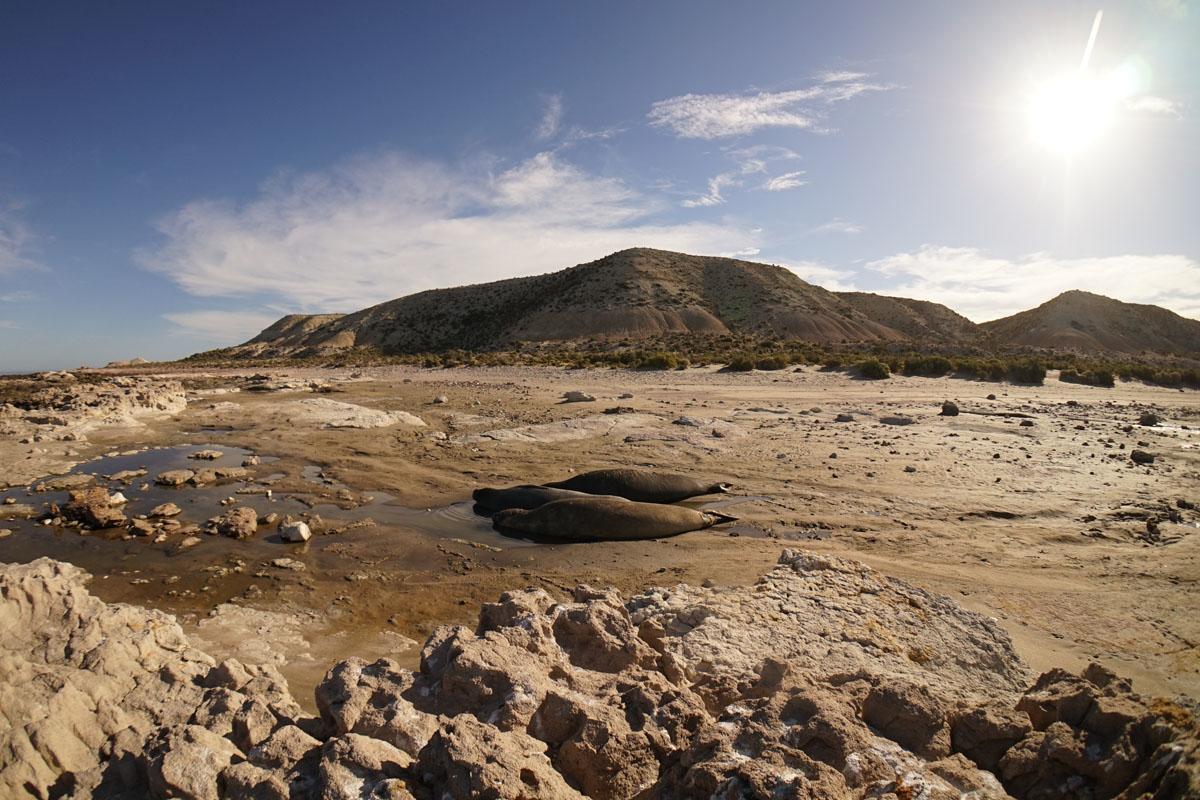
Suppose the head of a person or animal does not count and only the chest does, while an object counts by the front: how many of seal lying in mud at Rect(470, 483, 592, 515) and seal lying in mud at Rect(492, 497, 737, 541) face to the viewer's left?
2

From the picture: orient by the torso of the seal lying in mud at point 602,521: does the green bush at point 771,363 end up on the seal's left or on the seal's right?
on the seal's right

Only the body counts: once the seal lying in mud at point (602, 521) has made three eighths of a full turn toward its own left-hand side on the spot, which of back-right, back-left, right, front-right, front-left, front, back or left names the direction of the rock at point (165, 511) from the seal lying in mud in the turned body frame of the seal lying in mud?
back-right

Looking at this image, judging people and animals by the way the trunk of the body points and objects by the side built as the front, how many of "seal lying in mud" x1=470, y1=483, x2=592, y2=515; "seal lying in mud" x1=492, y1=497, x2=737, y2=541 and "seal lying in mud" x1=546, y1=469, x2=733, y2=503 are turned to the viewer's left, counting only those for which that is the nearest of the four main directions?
3

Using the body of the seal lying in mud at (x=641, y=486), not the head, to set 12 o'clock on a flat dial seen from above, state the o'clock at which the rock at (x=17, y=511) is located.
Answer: The rock is roughly at 12 o'clock from the seal lying in mud.

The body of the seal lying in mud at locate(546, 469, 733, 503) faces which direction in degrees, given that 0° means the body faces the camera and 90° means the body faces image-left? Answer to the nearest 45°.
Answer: approximately 90°

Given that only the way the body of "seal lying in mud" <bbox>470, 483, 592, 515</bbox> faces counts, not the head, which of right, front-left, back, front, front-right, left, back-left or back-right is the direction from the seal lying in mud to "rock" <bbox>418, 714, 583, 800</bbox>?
left

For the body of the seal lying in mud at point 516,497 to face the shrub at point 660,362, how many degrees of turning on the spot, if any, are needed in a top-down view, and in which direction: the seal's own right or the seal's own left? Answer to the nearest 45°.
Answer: approximately 90° to the seal's own right

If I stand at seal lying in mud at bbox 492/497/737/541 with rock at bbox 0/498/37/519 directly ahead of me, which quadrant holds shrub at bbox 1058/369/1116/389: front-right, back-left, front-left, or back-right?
back-right

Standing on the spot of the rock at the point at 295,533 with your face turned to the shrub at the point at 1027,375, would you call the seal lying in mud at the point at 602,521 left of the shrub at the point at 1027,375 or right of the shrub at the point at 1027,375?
right

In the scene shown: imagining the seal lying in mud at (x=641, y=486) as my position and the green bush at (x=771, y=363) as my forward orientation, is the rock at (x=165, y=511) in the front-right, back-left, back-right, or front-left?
back-left

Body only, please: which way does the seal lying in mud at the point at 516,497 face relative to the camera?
to the viewer's left
